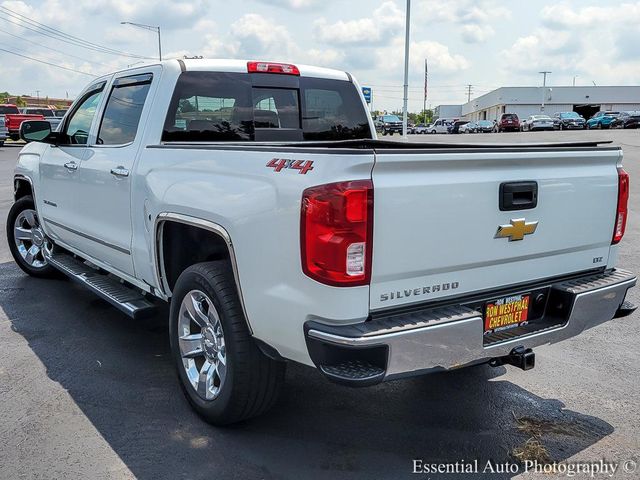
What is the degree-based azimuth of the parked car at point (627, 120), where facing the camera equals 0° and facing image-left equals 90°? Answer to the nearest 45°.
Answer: approximately 45°

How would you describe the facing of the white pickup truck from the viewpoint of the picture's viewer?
facing away from the viewer and to the left of the viewer

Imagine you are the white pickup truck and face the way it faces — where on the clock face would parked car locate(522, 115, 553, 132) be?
The parked car is roughly at 2 o'clock from the white pickup truck.

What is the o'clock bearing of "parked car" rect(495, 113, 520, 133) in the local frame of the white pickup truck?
The parked car is roughly at 2 o'clock from the white pickup truck.

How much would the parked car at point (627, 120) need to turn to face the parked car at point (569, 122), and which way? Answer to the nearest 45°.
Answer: approximately 45° to its right

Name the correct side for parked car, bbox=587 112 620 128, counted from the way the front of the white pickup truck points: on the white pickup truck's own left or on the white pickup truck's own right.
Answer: on the white pickup truck's own right

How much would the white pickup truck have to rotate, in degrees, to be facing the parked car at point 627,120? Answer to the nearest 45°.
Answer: approximately 90° to its right
